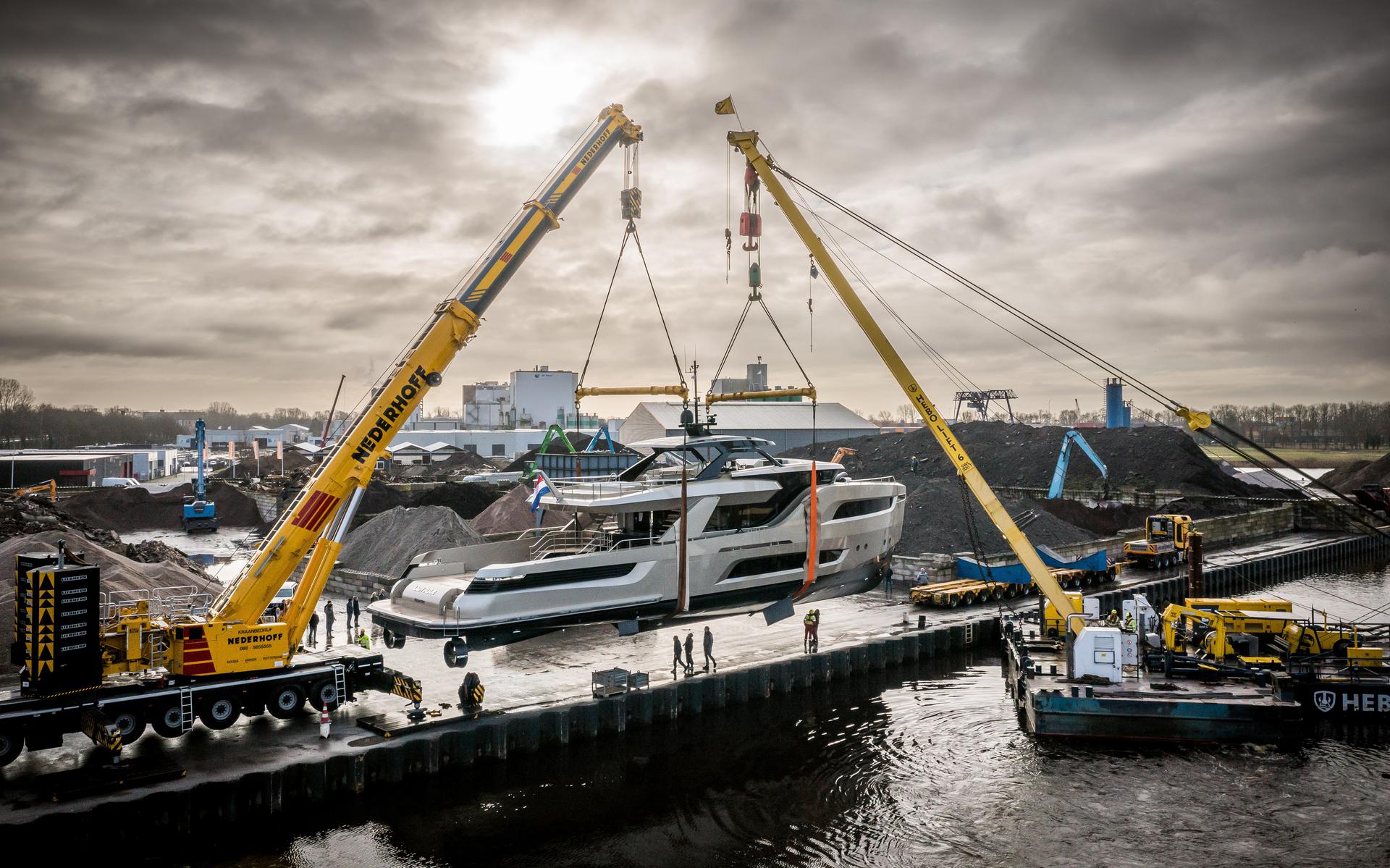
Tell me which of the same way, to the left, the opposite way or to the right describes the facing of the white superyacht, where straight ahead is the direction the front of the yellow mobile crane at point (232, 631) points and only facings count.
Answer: the opposite way
